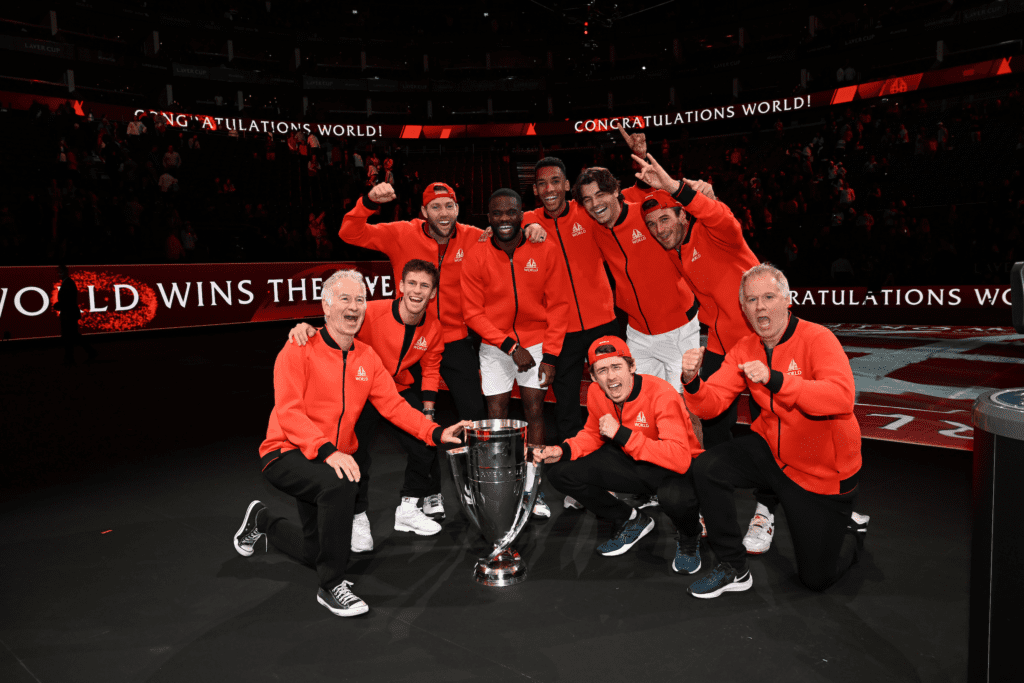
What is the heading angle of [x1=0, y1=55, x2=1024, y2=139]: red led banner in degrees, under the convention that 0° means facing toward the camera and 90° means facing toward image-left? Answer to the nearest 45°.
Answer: approximately 0°

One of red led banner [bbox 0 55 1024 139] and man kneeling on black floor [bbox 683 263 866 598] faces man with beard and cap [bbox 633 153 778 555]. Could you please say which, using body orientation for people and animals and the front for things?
the red led banner

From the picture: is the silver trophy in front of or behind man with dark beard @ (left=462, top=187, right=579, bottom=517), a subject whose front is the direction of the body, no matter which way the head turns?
in front

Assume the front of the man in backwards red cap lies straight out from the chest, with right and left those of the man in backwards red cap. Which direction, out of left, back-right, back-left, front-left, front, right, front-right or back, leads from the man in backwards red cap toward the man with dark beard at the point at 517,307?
right

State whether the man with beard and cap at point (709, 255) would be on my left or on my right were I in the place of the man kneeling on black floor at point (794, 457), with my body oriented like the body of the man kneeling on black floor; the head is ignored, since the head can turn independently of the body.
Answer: on my right

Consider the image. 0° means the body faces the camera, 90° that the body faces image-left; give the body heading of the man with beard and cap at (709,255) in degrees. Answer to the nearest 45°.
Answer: approximately 45°
